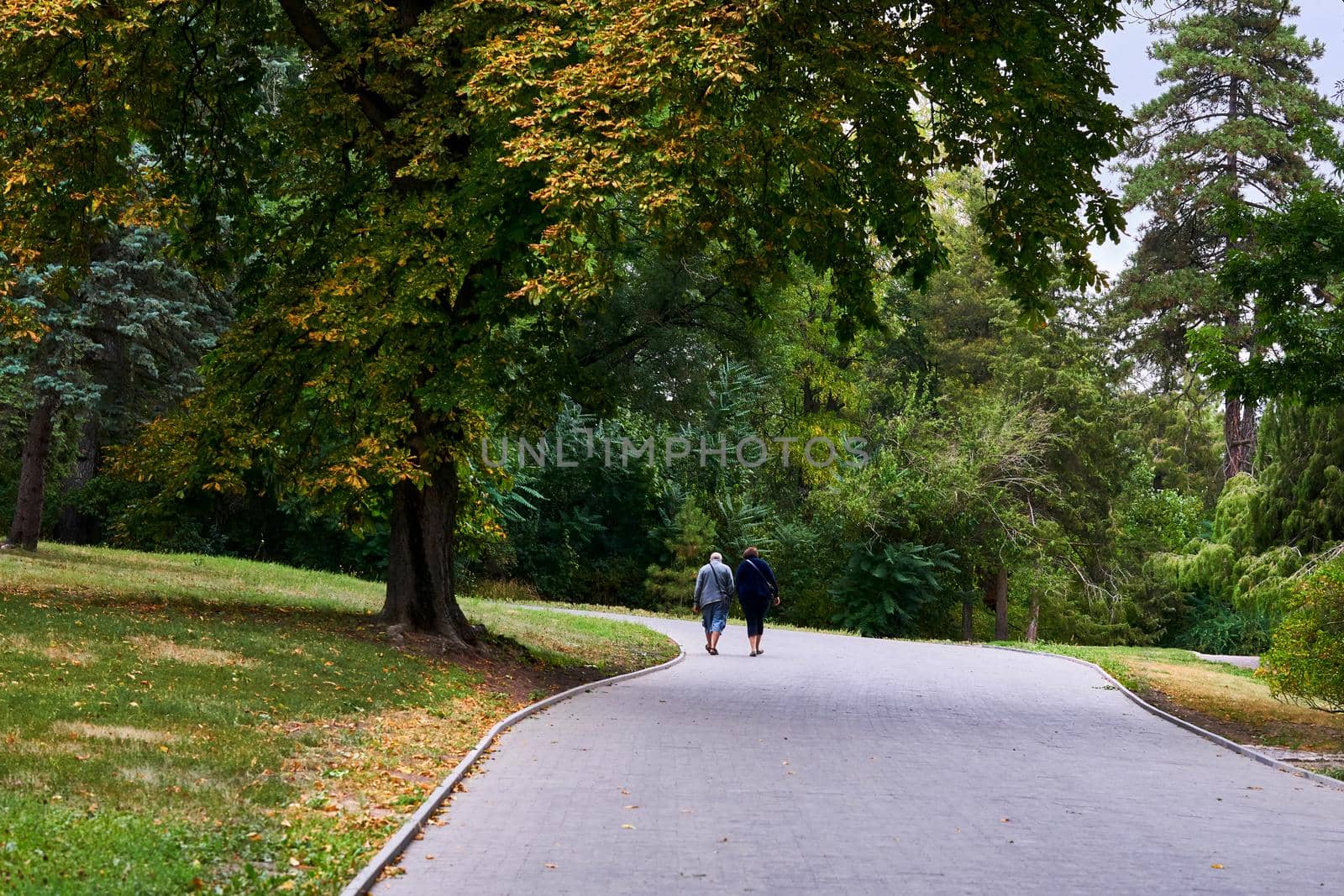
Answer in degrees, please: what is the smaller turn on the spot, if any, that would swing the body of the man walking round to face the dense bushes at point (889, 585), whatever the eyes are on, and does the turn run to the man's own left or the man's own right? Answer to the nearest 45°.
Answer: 0° — they already face it

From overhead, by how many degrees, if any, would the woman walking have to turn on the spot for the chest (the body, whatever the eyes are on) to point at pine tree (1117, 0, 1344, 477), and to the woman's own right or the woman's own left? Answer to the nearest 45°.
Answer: approximately 45° to the woman's own right

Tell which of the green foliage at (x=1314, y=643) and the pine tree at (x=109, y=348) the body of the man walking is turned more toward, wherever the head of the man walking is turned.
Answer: the pine tree

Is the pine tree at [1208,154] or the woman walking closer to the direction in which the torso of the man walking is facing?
the pine tree

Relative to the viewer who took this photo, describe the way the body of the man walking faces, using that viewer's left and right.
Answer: facing away from the viewer

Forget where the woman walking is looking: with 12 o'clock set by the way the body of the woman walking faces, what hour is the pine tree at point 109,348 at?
The pine tree is roughly at 9 o'clock from the woman walking.

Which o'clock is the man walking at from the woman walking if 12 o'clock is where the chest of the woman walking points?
The man walking is roughly at 10 o'clock from the woman walking.

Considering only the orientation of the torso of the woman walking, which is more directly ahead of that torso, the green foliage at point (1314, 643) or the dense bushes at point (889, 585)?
the dense bushes

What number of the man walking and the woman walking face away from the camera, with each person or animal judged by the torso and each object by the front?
2

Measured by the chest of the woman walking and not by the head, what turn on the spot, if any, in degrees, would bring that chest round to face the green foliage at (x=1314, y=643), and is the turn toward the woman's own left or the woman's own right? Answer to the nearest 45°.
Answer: approximately 135° to the woman's own right

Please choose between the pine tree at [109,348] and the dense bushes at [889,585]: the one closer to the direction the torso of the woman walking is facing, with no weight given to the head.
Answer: the dense bushes

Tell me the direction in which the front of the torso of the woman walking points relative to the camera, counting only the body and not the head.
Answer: away from the camera

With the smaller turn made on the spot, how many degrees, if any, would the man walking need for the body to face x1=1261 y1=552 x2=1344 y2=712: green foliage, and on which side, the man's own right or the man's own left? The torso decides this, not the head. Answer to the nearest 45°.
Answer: approximately 135° to the man's own right

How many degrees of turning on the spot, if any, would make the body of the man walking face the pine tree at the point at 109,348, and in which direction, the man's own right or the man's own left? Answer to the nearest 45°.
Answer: approximately 90° to the man's own left
